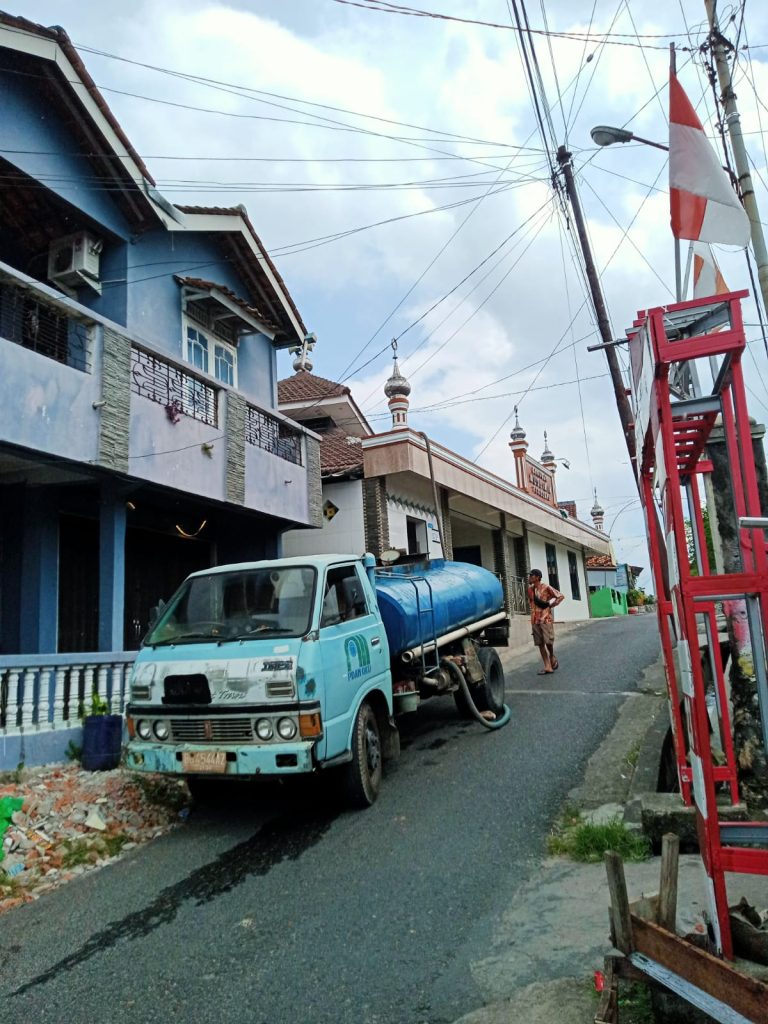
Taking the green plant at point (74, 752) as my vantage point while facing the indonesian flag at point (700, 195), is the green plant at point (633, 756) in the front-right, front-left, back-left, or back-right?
front-left

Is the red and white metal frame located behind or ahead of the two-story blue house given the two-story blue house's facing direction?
ahead

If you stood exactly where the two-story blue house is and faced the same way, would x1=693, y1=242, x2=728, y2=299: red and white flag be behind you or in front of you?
in front

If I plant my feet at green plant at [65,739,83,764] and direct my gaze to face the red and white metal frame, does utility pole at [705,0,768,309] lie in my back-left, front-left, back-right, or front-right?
front-left

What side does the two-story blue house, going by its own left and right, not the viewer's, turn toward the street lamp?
front

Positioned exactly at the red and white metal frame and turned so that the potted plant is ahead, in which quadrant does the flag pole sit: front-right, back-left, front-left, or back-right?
front-right

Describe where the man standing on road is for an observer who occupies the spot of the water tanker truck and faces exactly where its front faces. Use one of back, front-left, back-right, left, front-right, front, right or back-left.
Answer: back

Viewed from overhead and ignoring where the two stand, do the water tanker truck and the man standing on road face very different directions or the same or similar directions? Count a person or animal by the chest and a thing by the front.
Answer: same or similar directions

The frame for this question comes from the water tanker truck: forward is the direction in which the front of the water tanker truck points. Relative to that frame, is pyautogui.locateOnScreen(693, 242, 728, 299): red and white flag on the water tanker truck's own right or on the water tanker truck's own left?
on the water tanker truck's own left

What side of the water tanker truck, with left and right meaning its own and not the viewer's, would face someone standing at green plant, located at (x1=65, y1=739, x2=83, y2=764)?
right

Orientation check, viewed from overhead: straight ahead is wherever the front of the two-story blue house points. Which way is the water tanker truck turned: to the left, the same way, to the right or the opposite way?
to the right

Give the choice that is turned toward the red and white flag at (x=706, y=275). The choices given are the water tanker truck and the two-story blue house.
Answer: the two-story blue house

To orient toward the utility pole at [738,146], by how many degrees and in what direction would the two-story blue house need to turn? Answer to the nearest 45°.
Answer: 0° — it already faces it

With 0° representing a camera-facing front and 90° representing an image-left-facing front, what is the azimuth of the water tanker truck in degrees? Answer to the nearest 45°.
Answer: approximately 45°

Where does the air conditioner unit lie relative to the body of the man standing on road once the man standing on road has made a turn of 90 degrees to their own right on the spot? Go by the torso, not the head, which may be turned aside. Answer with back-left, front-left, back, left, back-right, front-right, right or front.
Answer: left

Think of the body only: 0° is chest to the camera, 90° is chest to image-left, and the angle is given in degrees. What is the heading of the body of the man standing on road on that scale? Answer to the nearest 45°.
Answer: approximately 45°
